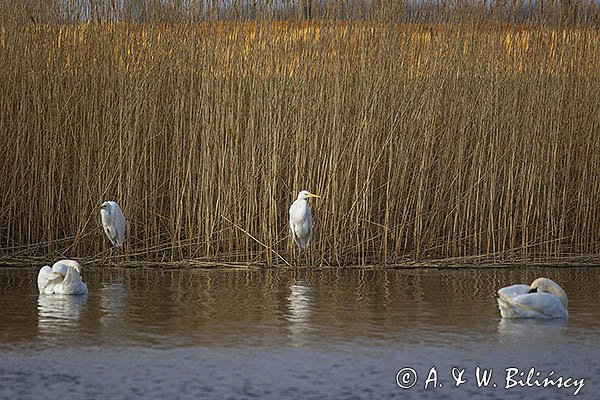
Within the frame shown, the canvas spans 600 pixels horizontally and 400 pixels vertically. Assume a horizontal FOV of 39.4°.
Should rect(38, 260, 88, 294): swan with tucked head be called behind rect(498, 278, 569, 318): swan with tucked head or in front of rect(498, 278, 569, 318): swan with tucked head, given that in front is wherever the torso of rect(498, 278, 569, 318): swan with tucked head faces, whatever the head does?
behind

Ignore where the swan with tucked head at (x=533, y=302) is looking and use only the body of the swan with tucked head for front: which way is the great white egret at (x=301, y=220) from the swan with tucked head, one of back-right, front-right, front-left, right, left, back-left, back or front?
back-left

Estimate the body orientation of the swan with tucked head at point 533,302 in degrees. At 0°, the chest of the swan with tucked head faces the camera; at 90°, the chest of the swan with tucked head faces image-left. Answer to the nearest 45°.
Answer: approximately 270°

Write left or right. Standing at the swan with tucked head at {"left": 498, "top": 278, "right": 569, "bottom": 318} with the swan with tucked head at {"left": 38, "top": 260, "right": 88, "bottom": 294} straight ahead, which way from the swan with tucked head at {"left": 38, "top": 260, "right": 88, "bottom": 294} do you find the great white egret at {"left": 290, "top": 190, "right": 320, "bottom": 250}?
right
